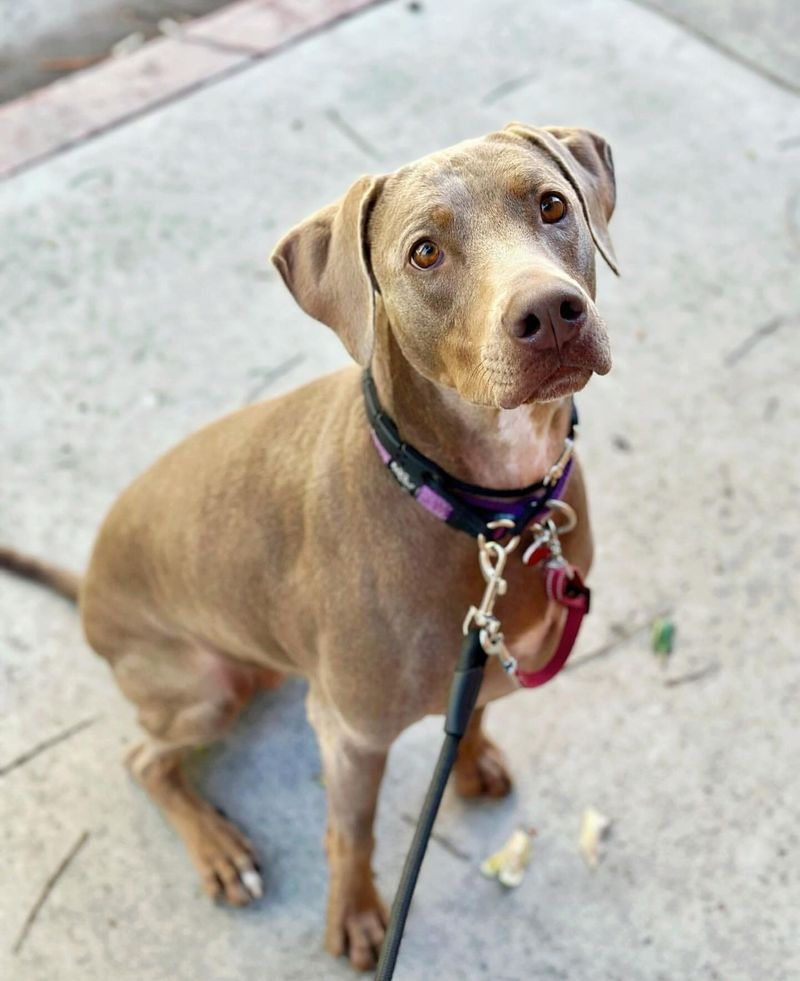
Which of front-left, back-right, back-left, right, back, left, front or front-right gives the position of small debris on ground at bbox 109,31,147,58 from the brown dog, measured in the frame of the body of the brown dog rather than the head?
back-left

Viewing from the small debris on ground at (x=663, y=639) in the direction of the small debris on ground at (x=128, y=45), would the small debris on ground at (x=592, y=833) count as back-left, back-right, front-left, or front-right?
back-left

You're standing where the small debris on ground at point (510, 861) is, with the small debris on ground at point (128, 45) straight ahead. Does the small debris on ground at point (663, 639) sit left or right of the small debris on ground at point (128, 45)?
right

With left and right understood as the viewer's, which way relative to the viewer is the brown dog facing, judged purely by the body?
facing the viewer and to the right of the viewer
